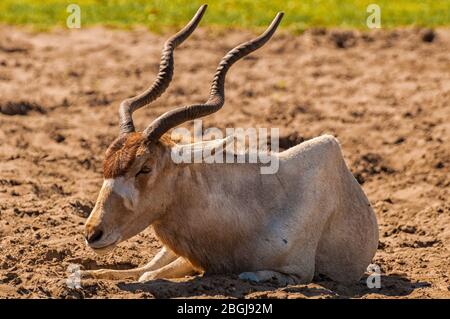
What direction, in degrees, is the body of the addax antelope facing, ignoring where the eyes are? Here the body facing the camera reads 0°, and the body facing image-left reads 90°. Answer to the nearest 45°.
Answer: approximately 90°
